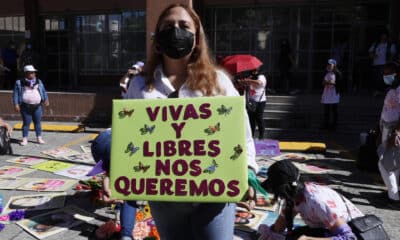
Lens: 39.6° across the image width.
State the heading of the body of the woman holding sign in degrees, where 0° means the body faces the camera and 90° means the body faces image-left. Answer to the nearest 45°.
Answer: approximately 0°

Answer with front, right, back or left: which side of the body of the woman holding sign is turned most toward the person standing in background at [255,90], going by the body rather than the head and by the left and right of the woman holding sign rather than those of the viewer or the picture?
back

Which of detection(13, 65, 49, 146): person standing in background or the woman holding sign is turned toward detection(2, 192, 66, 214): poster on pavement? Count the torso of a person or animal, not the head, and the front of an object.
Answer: the person standing in background

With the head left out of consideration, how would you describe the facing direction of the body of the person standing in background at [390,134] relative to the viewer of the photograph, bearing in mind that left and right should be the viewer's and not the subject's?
facing the viewer and to the left of the viewer

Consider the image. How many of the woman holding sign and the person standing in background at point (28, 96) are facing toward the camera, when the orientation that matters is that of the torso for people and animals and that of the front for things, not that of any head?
2

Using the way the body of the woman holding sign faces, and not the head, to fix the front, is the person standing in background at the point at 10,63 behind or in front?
behind

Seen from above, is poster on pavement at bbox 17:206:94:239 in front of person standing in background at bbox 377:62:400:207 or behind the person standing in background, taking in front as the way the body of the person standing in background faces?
in front

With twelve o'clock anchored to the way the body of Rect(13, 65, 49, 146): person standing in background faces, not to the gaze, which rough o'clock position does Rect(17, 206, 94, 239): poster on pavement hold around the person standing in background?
The poster on pavement is roughly at 12 o'clock from the person standing in background.
